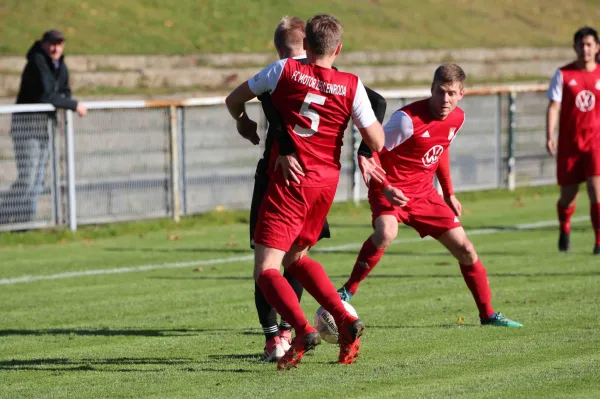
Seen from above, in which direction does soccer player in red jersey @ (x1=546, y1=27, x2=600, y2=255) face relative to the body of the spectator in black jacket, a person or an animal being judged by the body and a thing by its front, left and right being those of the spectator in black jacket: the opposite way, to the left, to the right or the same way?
to the right

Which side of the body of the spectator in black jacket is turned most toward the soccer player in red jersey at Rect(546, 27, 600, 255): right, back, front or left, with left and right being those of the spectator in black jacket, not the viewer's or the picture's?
front

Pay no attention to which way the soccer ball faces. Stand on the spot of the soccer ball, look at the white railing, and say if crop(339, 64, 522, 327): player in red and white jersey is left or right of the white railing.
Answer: right

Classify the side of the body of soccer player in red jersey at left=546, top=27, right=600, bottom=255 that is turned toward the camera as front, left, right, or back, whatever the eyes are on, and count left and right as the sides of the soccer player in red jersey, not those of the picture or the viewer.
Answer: front

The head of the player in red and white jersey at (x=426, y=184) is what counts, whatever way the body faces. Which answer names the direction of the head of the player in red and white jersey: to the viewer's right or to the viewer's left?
to the viewer's left

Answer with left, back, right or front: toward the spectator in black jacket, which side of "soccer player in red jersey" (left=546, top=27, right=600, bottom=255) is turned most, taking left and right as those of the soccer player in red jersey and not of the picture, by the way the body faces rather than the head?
right

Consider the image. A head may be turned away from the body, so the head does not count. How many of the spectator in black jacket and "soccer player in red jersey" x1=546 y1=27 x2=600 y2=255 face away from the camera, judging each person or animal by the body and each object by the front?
0

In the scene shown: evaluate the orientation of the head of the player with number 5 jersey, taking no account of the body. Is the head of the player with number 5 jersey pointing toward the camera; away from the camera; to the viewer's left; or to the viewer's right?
away from the camera

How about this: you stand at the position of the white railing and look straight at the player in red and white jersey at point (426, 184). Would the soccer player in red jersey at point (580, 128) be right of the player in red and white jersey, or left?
left

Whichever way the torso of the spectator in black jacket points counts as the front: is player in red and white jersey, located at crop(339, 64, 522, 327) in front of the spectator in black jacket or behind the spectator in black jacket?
in front

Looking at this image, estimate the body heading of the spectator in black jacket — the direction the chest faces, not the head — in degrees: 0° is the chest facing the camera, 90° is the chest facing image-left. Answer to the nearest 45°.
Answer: approximately 315°

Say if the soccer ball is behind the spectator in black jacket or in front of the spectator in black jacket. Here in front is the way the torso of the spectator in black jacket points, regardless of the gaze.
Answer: in front

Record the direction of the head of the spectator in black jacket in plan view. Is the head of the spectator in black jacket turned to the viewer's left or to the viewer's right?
to the viewer's right

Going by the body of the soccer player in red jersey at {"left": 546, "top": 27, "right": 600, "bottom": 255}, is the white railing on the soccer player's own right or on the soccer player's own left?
on the soccer player's own right
